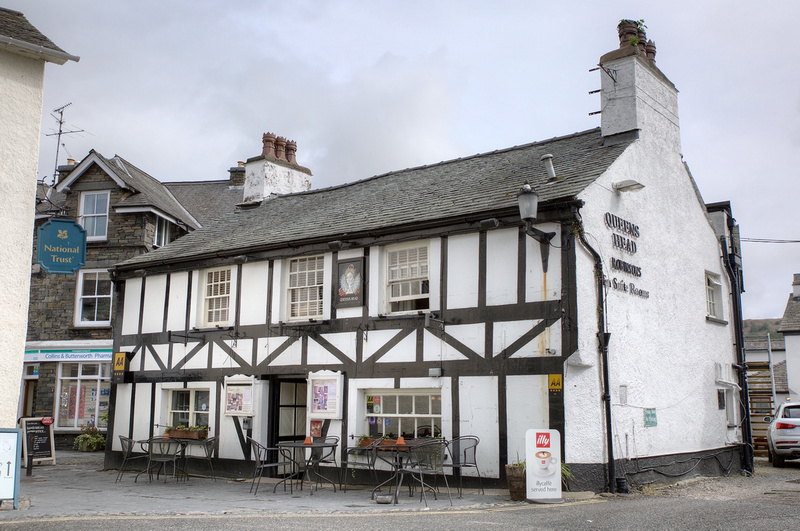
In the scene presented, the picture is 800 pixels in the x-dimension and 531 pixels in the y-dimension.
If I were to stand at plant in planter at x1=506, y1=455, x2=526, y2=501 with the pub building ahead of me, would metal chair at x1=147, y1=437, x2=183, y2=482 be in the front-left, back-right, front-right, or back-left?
front-left

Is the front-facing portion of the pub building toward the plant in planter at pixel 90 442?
no

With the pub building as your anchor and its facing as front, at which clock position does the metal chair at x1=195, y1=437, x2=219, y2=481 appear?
The metal chair is roughly at 2 o'clock from the pub building.

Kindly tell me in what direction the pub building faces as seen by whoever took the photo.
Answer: facing the viewer and to the left of the viewer

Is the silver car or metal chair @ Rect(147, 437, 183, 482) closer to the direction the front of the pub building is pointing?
the metal chair

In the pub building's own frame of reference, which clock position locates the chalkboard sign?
The chalkboard sign is roughly at 2 o'clock from the pub building.
